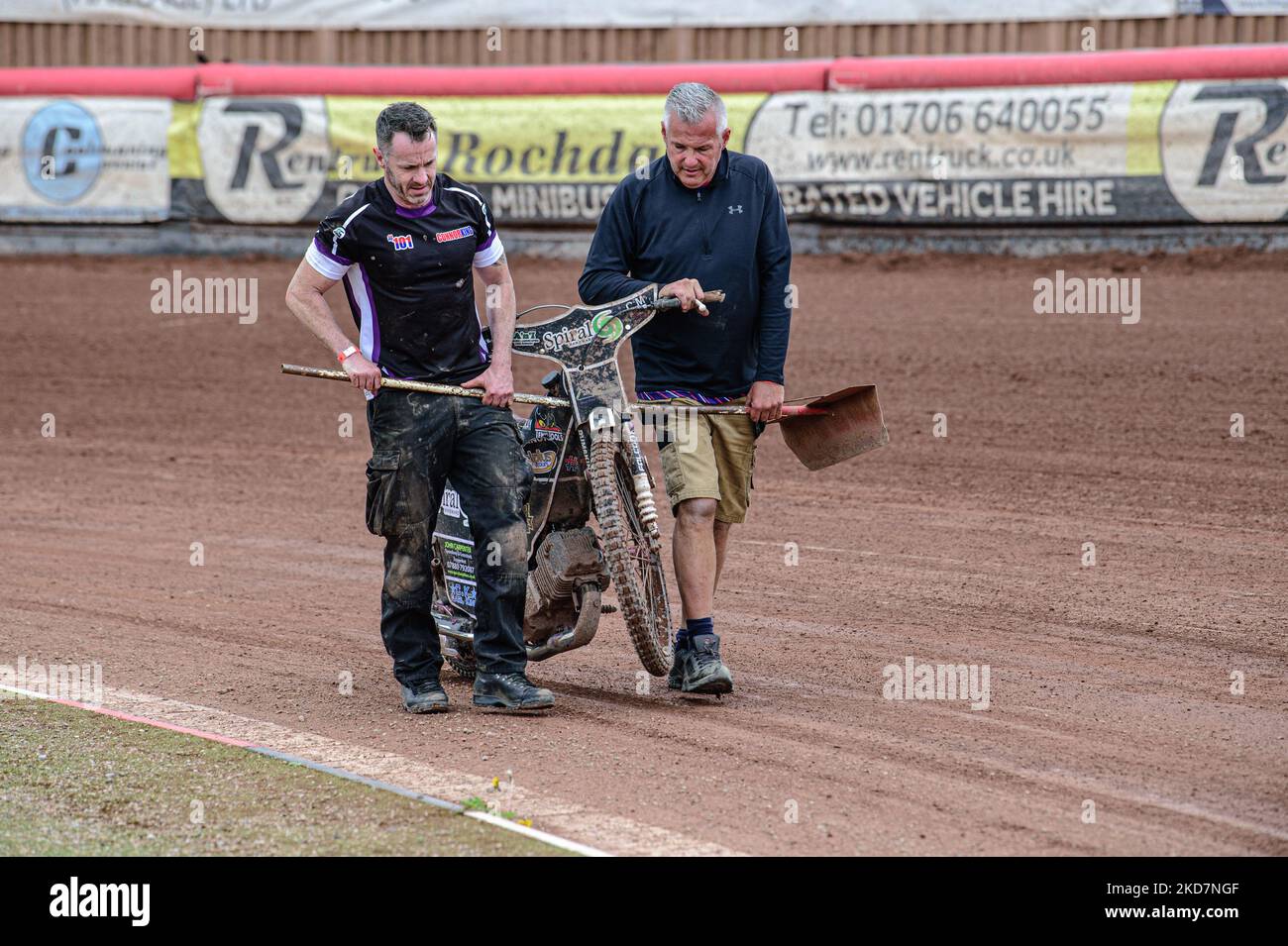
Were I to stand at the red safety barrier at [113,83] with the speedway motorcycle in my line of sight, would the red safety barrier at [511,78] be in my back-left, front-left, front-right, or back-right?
front-left

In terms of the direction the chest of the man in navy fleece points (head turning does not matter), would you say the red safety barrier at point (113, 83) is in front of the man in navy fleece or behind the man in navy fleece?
behind

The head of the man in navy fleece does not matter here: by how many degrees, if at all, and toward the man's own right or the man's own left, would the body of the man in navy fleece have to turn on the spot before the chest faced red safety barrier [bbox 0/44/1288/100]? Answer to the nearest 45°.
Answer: approximately 180°

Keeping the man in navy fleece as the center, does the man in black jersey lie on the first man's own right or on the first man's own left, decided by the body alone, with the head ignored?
on the first man's own right

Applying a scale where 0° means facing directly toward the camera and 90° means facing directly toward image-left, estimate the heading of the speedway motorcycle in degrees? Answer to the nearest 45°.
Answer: approximately 315°

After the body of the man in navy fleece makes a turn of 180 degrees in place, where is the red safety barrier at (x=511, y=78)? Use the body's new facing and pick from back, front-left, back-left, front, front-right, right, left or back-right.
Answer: front

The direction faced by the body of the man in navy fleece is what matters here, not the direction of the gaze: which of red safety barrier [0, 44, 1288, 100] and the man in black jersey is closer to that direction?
the man in black jersey

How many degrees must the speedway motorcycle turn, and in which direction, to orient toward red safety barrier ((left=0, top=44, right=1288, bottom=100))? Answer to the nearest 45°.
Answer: approximately 135° to its left

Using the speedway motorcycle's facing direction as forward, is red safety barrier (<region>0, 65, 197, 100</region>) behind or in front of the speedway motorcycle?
behind

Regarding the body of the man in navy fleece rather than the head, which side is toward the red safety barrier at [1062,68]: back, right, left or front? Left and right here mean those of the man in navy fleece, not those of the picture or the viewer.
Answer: back

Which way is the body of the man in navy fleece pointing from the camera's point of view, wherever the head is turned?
toward the camera

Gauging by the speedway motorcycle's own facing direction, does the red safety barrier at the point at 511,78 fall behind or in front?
behind
